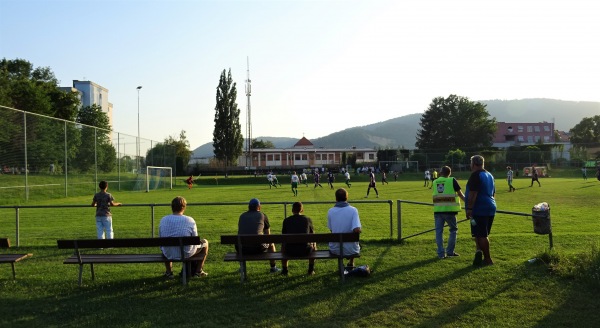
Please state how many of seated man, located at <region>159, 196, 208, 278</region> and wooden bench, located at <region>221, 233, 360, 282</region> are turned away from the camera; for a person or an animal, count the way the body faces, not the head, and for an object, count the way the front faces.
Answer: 2

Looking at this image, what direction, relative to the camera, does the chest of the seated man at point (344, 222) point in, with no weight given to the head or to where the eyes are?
away from the camera

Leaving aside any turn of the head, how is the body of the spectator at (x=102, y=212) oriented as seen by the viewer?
away from the camera

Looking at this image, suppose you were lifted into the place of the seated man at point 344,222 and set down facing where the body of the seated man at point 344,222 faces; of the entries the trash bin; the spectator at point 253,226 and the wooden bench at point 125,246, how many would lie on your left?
2

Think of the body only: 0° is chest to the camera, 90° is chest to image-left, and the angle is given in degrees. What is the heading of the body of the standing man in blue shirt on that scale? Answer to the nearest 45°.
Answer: approximately 135°

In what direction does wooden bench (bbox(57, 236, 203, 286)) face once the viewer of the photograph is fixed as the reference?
facing away from the viewer

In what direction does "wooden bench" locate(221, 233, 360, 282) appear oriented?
away from the camera

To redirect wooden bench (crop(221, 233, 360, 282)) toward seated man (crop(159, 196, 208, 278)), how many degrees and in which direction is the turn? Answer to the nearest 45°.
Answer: approximately 90° to its left

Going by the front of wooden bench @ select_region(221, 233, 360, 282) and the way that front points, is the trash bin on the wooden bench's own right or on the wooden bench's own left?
on the wooden bench's own right

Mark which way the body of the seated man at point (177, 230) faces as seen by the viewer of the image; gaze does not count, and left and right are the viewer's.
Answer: facing away from the viewer
